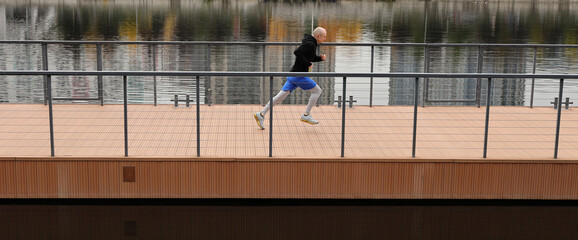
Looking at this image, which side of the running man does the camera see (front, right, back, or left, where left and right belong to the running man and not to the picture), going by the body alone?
right
